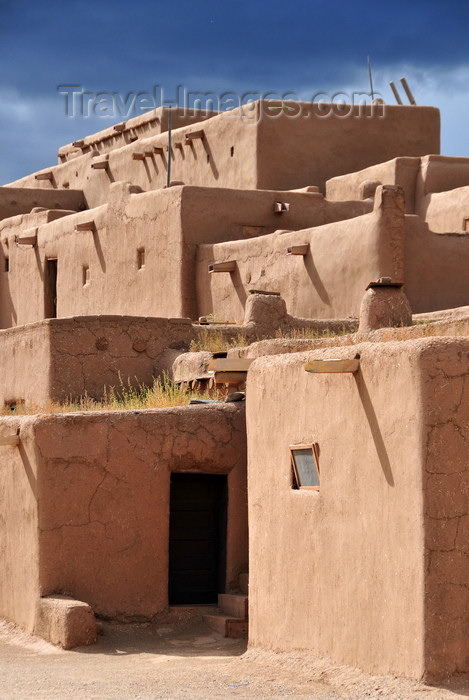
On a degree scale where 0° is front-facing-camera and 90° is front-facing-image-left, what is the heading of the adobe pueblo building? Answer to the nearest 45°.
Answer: approximately 45°
